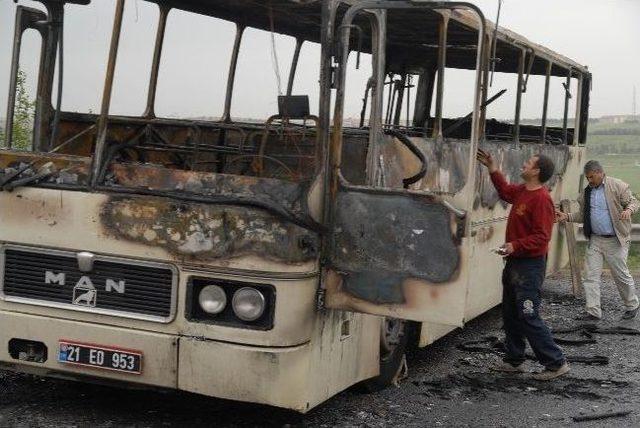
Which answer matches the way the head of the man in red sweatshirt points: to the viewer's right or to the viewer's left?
to the viewer's left

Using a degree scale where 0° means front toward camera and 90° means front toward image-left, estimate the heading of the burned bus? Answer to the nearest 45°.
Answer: approximately 45°

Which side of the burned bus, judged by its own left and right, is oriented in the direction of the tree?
right
